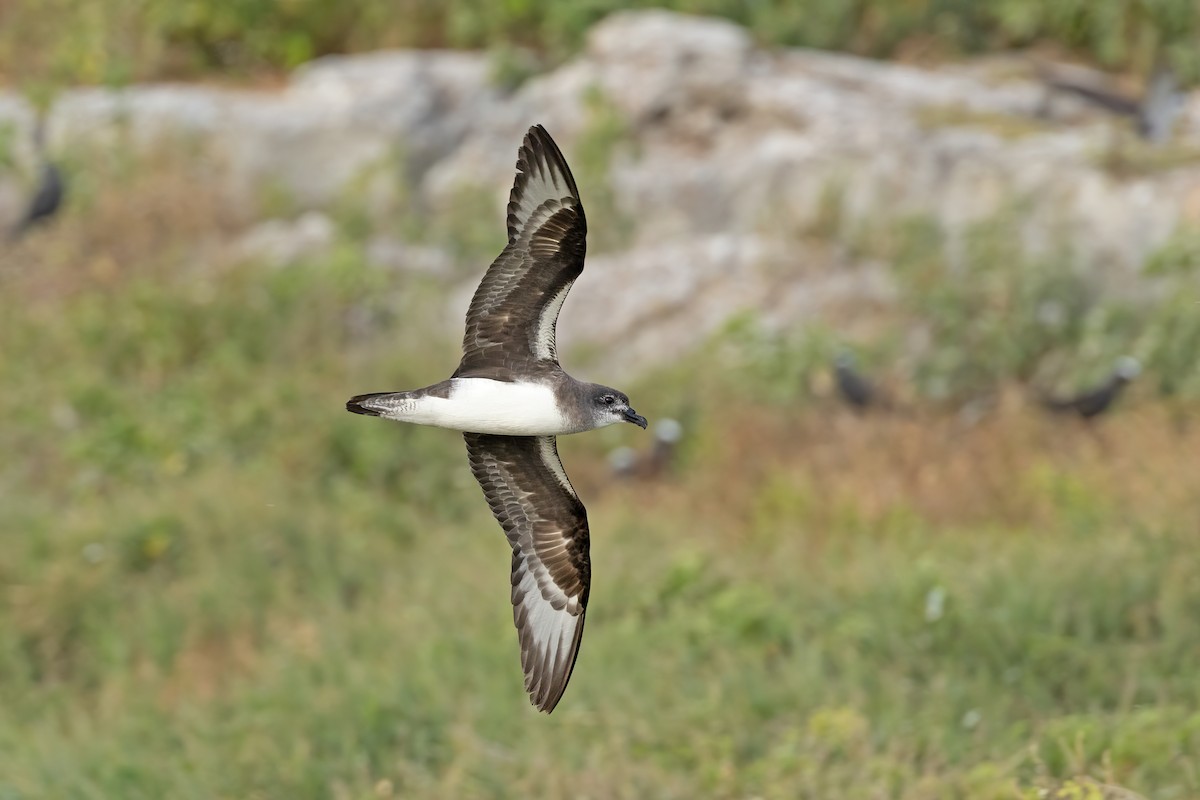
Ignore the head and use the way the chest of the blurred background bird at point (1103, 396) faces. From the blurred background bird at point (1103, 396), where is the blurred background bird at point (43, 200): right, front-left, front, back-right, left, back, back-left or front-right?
back

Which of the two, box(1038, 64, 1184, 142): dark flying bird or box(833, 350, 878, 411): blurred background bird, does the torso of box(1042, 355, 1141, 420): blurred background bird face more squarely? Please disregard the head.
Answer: the dark flying bird

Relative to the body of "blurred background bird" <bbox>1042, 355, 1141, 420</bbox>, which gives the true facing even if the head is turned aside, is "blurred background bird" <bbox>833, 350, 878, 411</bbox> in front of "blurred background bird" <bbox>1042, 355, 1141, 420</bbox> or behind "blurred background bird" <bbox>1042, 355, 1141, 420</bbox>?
behind

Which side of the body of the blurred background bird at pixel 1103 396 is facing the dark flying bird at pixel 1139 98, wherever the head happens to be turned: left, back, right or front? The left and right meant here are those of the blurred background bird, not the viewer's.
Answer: left

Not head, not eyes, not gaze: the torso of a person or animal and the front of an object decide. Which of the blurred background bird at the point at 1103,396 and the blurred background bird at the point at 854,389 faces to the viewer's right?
the blurred background bird at the point at 1103,396

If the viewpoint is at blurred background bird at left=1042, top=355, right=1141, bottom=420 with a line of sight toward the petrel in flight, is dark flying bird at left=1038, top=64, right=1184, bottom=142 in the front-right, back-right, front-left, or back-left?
back-right

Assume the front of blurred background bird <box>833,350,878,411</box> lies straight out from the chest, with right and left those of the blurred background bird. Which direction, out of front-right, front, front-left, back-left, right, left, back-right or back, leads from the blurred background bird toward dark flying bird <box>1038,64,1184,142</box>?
back-right

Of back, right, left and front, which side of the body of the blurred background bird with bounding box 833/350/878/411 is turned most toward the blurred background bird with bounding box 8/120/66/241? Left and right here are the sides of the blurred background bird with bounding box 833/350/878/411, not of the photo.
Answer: front

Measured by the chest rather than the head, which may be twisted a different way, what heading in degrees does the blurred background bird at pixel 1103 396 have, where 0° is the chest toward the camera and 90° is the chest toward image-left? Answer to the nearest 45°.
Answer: approximately 270°

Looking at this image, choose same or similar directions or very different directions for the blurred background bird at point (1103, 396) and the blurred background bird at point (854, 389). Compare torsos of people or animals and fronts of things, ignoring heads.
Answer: very different directions

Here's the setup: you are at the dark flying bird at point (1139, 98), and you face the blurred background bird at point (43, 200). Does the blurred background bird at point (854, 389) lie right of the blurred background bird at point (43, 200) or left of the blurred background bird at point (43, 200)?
left
